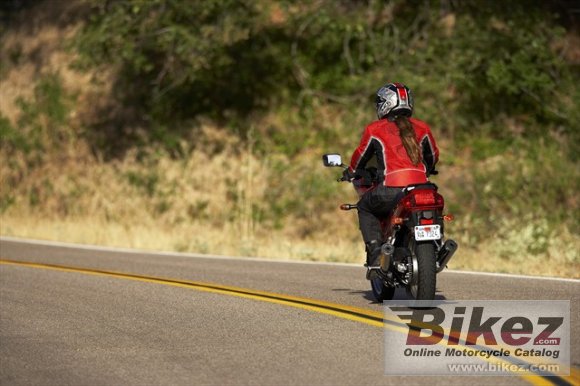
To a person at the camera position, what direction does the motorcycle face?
facing away from the viewer and to the left of the viewer

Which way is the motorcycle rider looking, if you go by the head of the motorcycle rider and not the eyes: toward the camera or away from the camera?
away from the camera

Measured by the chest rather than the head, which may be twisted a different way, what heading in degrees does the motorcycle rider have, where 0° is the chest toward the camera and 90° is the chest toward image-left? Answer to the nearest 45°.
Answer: approximately 135°
